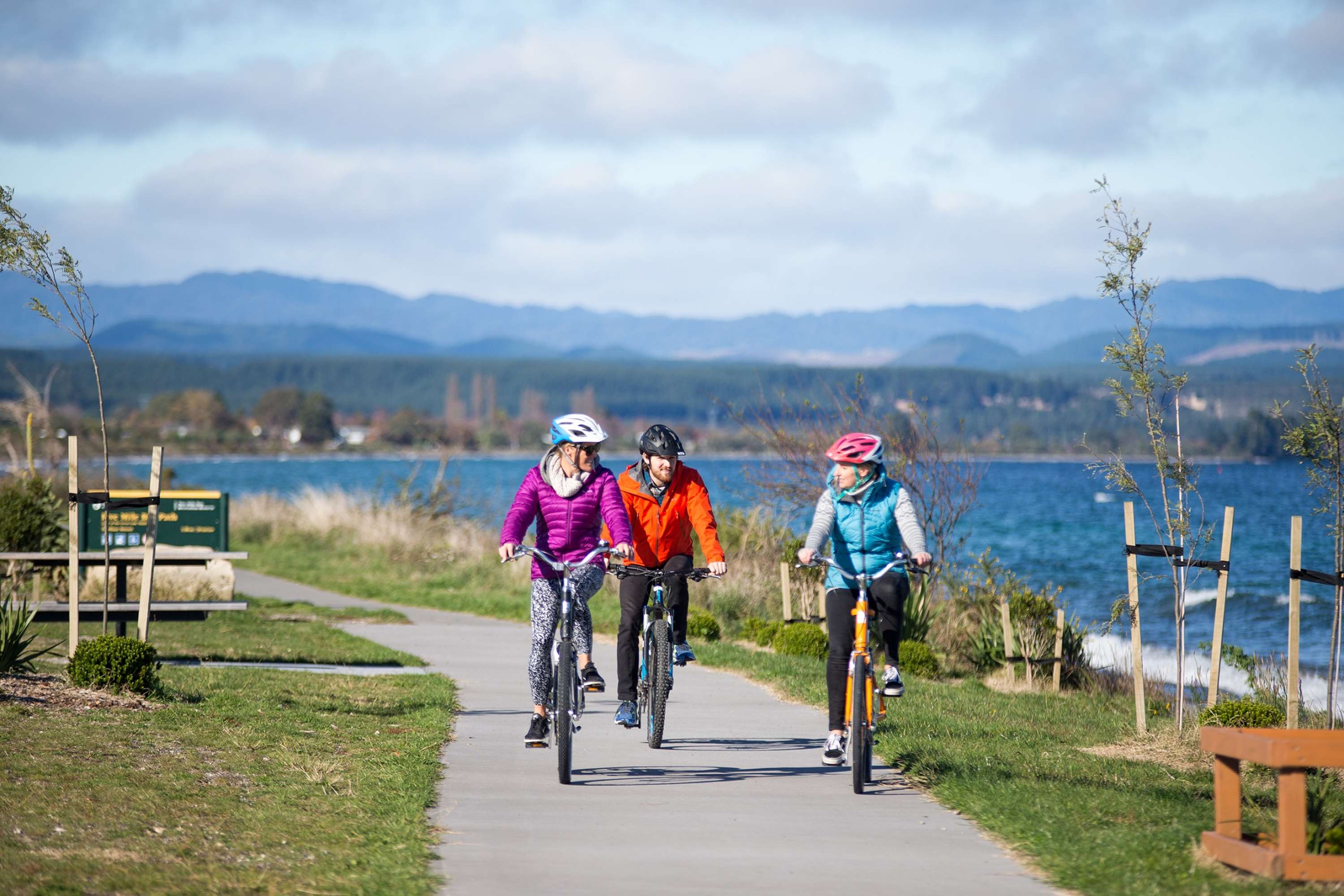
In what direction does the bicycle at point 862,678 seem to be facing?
toward the camera

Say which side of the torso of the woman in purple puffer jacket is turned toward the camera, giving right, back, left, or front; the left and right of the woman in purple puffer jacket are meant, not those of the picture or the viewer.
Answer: front

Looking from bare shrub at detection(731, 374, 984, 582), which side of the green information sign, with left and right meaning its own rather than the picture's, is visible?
left

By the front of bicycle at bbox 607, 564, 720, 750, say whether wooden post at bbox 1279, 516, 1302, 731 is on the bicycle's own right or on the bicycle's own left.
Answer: on the bicycle's own left

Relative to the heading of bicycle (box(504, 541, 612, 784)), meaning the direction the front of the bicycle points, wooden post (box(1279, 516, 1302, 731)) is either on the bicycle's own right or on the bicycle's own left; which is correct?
on the bicycle's own left

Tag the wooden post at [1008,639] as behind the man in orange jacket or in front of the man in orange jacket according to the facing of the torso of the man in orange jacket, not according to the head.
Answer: behind

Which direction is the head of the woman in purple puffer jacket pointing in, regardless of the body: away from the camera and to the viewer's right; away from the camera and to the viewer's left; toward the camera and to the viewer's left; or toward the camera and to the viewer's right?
toward the camera and to the viewer's right

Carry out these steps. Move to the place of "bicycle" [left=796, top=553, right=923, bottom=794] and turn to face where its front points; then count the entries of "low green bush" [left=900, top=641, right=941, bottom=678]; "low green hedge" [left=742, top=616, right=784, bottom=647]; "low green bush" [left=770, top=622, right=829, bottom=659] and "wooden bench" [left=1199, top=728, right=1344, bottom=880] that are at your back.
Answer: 3

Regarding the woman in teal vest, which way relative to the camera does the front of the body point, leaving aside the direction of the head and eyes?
toward the camera

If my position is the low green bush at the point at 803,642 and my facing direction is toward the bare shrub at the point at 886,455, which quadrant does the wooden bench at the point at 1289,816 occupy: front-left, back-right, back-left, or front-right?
back-right

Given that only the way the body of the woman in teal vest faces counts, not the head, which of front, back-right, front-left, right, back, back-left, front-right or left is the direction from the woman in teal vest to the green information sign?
back-right

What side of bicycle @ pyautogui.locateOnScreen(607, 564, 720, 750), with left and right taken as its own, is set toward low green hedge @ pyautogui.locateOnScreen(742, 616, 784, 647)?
back

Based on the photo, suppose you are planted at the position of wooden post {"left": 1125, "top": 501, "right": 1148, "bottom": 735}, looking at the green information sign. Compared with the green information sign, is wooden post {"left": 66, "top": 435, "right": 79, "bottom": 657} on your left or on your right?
left

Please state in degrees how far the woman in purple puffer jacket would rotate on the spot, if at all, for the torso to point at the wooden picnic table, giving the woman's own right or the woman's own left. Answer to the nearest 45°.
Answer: approximately 135° to the woman's own right
